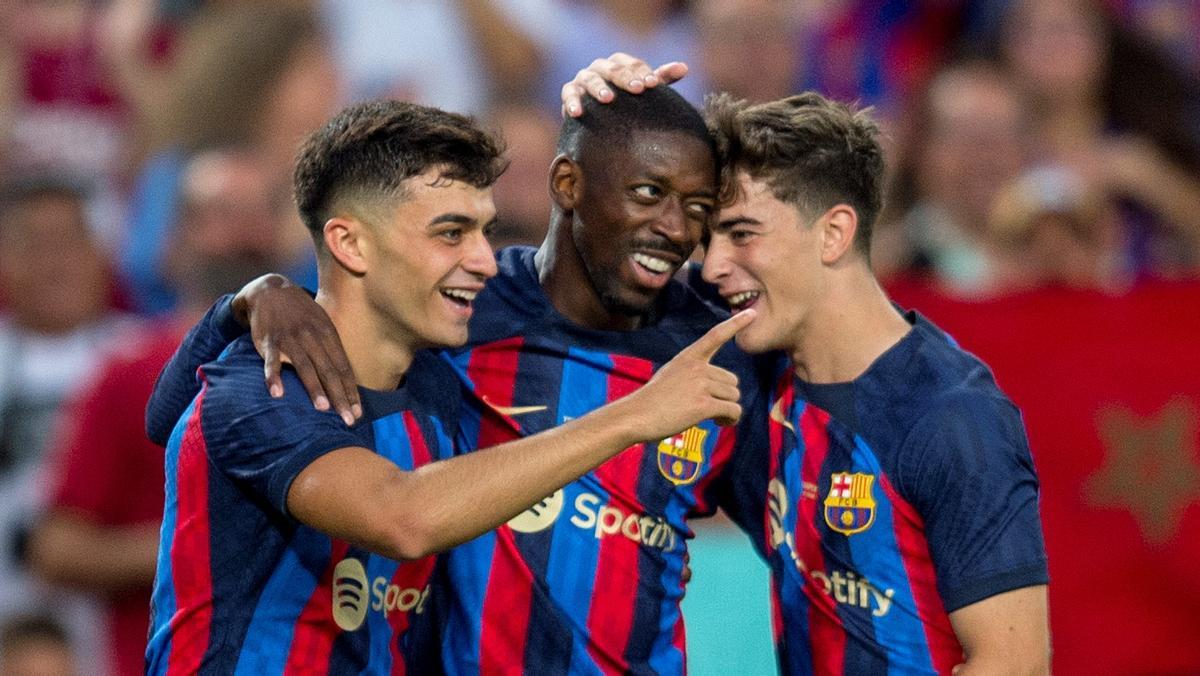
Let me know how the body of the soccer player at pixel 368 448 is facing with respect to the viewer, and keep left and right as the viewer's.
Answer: facing the viewer and to the right of the viewer

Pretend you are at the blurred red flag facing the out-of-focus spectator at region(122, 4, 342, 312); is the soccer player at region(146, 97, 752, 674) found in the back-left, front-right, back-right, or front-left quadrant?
front-left

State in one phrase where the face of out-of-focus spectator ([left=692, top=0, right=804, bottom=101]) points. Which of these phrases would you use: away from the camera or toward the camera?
toward the camera

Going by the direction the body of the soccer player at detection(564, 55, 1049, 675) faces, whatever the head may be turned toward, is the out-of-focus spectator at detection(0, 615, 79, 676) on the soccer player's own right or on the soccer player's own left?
on the soccer player's own right

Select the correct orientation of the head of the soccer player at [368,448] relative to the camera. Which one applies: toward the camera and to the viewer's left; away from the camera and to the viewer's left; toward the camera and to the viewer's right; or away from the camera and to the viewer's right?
toward the camera and to the viewer's right

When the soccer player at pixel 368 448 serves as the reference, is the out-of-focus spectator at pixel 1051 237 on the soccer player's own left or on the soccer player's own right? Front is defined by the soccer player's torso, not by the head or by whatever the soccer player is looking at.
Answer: on the soccer player's own left

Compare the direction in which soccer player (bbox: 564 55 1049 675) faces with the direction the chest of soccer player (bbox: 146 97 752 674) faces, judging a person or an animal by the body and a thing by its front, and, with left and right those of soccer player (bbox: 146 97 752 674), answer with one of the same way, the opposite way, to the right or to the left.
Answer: to the right

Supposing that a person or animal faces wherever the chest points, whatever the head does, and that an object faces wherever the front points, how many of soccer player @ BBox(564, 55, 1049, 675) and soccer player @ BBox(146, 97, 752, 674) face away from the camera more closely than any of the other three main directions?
0

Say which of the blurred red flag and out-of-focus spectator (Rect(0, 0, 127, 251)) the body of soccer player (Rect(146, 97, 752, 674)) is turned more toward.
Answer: the blurred red flag

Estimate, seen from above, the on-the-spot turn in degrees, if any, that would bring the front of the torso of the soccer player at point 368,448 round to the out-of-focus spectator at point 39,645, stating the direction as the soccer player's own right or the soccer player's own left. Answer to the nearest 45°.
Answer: approximately 180°

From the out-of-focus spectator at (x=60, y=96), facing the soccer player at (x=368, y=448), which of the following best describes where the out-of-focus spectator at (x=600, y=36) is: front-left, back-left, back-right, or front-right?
front-left

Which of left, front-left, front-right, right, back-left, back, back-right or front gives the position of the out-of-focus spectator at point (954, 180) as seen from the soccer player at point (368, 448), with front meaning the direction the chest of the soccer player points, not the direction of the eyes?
left
